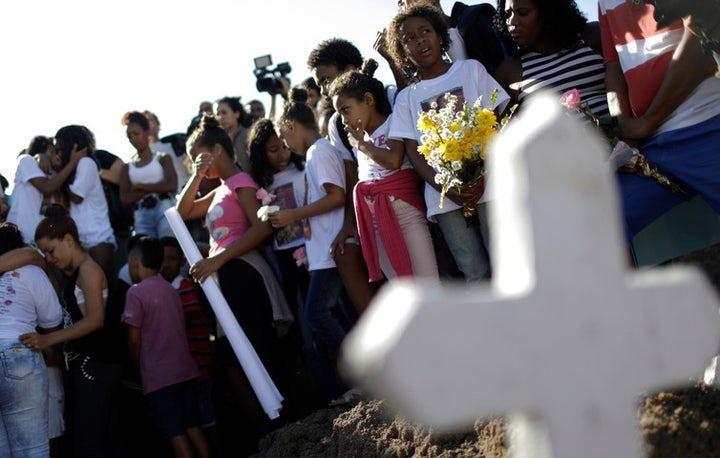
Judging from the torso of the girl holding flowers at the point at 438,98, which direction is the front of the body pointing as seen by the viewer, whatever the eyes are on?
toward the camera

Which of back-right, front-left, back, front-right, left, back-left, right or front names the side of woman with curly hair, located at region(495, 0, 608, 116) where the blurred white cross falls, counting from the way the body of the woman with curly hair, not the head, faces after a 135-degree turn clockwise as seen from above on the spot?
back

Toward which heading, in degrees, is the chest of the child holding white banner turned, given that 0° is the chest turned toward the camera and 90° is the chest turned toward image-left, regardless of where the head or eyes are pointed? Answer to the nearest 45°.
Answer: approximately 45°

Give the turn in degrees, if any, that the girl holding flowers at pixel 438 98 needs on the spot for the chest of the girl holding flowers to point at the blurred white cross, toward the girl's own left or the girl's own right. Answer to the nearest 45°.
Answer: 0° — they already face it

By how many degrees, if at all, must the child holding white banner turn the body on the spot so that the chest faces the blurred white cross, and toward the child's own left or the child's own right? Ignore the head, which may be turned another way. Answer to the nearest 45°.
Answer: approximately 45° to the child's own left

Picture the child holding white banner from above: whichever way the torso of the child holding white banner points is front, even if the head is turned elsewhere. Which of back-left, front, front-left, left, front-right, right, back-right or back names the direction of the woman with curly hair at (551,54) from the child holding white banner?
left

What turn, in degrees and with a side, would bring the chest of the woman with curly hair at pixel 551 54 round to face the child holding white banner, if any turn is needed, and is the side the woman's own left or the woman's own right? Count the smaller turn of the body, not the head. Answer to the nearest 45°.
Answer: approximately 45° to the woman's own right

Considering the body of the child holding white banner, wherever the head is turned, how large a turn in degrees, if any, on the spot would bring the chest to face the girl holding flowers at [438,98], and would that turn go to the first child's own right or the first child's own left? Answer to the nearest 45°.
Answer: approximately 90° to the first child's own left
